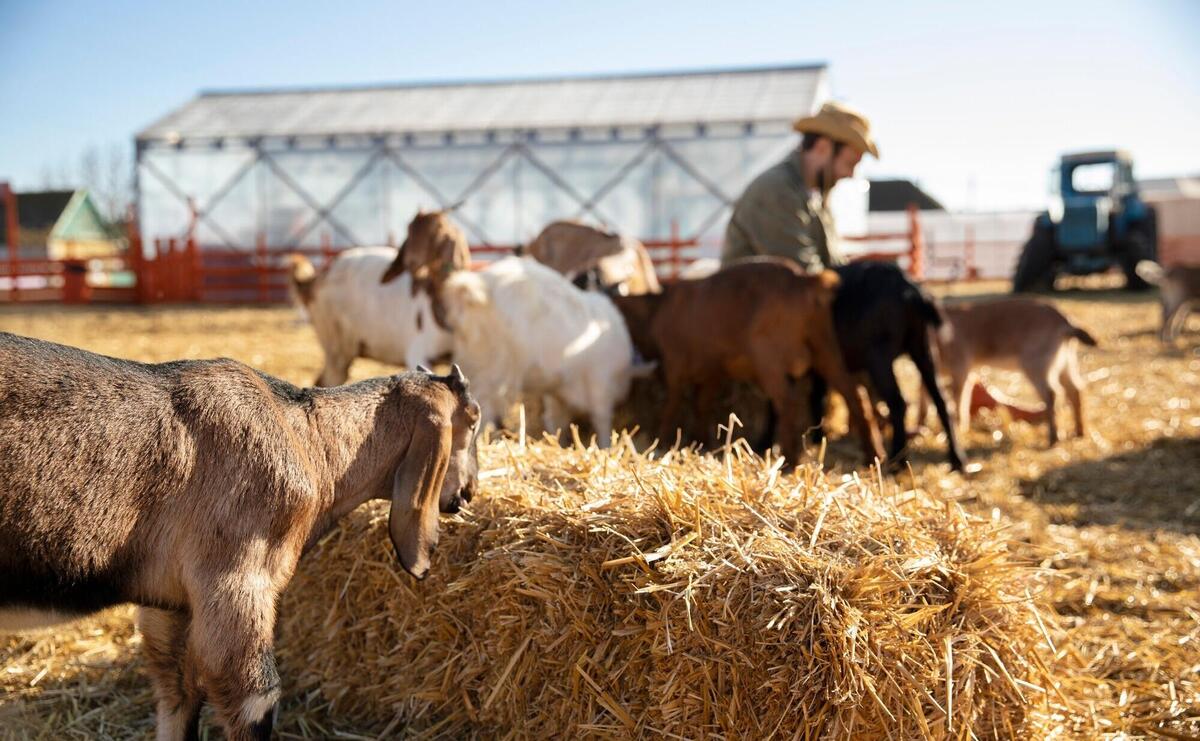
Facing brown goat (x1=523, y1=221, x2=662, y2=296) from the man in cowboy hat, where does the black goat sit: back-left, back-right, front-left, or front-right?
back-left

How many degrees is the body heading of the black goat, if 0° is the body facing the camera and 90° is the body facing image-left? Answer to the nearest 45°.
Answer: approximately 135°

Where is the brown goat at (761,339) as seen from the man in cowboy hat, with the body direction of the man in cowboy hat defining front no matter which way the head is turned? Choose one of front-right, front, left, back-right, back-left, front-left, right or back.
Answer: right

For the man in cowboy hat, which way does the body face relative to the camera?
to the viewer's right

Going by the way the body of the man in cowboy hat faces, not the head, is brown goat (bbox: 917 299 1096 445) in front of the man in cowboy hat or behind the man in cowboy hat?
in front

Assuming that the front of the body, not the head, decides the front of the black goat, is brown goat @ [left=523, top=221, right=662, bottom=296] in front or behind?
in front
